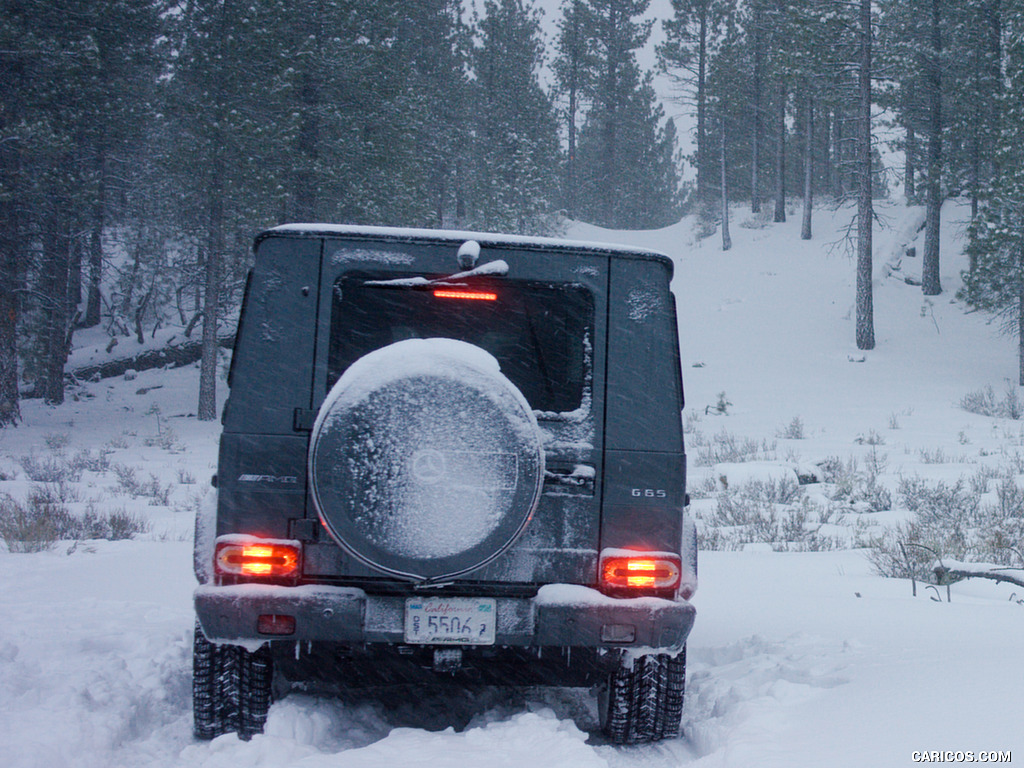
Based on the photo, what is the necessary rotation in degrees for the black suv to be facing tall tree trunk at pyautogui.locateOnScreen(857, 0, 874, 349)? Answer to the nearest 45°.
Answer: approximately 45° to its right

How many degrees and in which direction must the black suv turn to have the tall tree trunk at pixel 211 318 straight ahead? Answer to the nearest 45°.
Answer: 0° — it already faces it

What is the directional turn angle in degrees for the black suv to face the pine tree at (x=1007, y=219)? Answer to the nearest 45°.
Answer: approximately 45° to its right

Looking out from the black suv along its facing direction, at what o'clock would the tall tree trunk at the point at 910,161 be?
The tall tree trunk is roughly at 1 o'clock from the black suv.

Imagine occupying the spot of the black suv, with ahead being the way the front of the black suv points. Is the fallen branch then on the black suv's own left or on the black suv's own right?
on the black suv's own right

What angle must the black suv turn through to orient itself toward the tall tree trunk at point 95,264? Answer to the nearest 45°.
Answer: approximately 45° to its left

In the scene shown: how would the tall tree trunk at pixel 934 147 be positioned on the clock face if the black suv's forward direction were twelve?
The tall tree trunk is roughly at 1 o'clock from the black suv.

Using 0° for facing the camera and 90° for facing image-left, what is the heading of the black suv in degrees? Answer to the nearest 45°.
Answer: approximately 180°

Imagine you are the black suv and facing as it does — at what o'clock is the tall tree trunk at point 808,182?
The tall tree trunk is roughly at 1 o'clock from the black suv.
